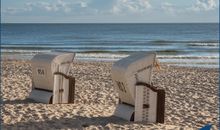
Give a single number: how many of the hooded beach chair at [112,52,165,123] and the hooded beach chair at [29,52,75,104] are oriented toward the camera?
0

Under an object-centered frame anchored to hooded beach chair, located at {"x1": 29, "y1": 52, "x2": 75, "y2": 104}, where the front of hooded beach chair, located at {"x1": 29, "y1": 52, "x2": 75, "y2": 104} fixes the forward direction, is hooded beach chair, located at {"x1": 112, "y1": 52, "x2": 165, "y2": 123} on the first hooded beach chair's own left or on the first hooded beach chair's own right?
on the first hooded beach chair's own right

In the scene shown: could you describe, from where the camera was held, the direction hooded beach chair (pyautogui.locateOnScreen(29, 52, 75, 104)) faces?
facing away from the viewer and to the right of the viewer

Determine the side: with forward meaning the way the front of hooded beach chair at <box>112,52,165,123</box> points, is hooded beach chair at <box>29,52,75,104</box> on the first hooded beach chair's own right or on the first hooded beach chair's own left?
on the first hooded beach chair's own left

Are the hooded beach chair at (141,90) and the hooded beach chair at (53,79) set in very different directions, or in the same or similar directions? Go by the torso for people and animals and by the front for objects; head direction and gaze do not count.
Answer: same or similar directions

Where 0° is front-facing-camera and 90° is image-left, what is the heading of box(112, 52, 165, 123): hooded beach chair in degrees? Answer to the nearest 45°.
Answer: approximately 225°
